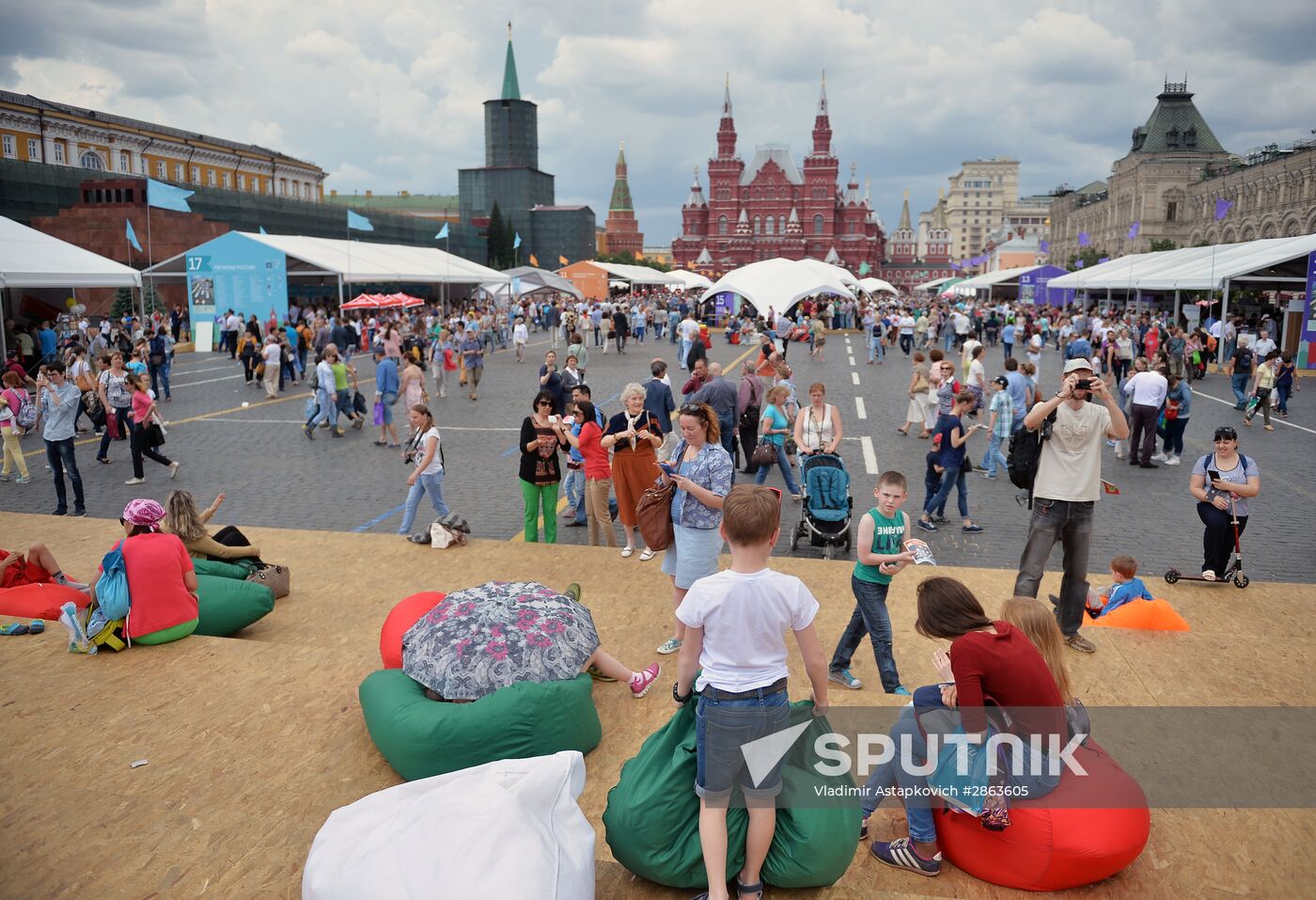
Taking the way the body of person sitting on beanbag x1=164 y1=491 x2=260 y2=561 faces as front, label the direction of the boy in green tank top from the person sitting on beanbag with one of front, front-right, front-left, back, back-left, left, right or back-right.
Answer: right

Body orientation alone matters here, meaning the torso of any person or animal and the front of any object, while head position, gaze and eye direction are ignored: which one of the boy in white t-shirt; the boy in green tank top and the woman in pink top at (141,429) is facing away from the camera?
the boy in white t-shirt

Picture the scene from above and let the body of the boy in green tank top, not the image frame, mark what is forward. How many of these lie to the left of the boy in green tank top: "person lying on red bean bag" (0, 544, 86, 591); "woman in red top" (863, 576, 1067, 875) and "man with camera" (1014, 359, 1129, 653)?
1

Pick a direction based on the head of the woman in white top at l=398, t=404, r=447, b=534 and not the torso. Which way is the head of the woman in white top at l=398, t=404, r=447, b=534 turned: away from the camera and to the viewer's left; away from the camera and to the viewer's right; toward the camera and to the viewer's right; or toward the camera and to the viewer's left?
toward the camera and to the viewer's left

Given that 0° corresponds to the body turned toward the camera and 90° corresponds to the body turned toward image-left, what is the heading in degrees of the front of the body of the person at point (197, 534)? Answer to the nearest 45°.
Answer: approximately 225°

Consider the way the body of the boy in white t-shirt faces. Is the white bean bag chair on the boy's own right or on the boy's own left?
on the boy's own left

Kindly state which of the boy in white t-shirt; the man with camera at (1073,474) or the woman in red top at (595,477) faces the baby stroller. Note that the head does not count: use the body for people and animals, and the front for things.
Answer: the boy in white t-shirt

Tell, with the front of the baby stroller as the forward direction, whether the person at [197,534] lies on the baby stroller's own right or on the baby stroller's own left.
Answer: on the baby stroller's own right

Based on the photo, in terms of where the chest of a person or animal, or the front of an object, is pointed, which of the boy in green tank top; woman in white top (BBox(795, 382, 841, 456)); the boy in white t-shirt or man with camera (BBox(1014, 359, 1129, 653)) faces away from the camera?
the boy in white t-shirt
